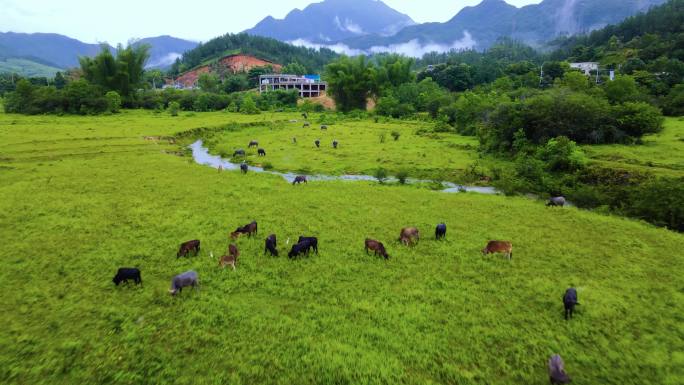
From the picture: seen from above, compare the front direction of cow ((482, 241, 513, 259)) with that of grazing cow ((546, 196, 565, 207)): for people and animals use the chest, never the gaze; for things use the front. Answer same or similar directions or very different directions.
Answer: same or similar directions

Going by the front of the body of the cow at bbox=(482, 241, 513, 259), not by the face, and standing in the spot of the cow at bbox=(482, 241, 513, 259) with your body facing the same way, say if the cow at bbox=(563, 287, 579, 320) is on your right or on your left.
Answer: on your left

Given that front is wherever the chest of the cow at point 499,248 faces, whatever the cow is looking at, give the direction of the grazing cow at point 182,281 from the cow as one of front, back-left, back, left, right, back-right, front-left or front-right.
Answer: front-left

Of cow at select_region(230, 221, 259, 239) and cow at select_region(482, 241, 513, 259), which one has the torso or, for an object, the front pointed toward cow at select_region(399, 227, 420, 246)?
cow at select_region(482, 241, 513, 259)

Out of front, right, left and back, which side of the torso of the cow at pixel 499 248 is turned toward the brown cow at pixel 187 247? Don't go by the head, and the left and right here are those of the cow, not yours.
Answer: front

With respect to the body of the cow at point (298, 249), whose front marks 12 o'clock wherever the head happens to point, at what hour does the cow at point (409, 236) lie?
the cow at point (409, 236) is roughly at 7 o'clock from the cow at point (298, 249).

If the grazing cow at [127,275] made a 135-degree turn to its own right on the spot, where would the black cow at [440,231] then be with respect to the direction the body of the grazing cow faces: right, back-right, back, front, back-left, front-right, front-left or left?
front-right

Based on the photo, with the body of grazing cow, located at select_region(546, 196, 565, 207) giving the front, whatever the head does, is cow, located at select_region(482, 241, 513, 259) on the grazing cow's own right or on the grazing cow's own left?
on the grazing cow's own left

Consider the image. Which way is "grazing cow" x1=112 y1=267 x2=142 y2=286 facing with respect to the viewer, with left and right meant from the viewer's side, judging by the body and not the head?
facing to the left of the viewer

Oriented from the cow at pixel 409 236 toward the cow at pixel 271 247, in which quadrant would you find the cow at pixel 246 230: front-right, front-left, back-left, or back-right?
front-right

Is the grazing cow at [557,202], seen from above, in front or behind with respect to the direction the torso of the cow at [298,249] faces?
behind

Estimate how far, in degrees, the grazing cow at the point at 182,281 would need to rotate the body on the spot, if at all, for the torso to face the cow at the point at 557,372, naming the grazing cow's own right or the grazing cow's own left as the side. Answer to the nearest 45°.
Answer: approximately 90° to the grazing cow's own left

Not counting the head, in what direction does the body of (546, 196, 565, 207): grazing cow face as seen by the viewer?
to the viewer's left

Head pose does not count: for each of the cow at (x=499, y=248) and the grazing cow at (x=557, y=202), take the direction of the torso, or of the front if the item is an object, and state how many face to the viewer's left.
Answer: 2

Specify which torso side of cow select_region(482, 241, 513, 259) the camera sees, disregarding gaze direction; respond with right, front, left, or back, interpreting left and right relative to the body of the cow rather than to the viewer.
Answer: left
